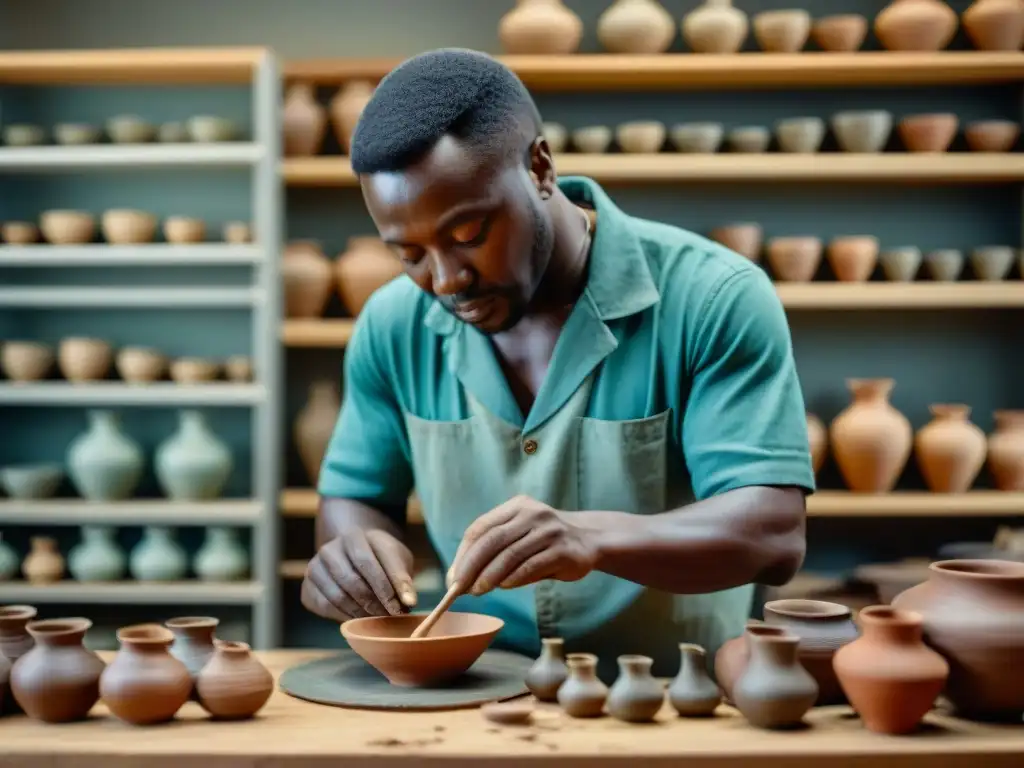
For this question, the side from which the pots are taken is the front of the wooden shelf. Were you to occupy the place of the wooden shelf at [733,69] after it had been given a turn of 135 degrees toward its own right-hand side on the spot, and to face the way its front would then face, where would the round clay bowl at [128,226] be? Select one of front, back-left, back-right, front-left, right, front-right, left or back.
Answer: front-left

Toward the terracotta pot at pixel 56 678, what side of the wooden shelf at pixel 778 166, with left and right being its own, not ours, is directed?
front

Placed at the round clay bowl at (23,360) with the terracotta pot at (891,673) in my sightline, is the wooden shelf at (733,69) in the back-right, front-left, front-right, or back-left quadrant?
front-left

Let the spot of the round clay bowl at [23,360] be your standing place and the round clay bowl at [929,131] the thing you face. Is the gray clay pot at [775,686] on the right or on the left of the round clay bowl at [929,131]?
right

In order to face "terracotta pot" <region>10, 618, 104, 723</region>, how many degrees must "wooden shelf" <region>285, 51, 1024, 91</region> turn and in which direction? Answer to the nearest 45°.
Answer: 0° — it already faces it

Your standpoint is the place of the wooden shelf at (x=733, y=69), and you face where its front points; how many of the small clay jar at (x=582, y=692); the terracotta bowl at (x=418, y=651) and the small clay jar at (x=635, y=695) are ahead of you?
3

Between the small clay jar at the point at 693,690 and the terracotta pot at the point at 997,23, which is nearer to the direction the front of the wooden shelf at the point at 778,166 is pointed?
the small clay jar

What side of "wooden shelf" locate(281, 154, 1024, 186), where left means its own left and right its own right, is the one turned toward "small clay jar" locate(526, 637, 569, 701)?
front

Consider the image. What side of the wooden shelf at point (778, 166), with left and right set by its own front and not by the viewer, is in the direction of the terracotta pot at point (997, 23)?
left

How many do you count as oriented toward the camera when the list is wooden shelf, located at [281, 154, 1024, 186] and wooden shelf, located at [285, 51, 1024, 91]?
2

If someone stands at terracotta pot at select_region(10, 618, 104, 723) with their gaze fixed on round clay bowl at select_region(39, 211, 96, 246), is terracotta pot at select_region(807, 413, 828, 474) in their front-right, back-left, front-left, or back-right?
front-right

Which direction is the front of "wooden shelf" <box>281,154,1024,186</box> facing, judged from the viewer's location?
facing the viewer
